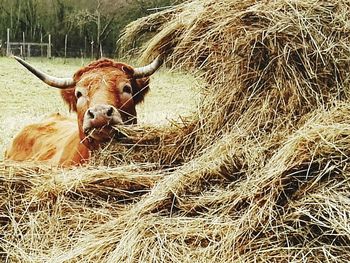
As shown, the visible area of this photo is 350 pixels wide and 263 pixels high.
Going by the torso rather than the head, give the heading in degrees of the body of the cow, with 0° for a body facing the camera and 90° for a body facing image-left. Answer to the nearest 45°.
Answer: approximately 315°
